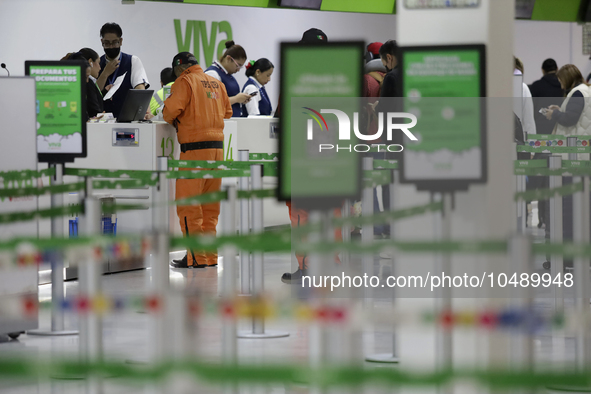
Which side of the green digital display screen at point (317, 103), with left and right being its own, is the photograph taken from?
front

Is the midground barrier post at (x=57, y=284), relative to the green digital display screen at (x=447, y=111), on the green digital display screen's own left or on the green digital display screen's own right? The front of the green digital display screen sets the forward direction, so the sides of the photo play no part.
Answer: on the green digital display screen's own right

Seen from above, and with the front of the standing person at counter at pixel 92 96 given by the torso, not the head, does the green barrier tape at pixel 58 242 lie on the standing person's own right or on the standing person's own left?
on the standing person's own right

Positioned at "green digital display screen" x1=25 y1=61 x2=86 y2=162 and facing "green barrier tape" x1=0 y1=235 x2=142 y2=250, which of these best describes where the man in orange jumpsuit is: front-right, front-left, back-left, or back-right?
back-left

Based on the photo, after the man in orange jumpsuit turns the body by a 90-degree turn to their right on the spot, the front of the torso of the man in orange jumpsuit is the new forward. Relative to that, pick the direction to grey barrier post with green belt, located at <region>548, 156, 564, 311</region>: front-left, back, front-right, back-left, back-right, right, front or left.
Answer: right

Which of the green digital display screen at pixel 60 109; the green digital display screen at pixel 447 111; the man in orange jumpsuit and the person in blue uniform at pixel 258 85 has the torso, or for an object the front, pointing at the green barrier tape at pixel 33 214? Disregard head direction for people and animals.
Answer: the green digital display screen at pixel 60 109

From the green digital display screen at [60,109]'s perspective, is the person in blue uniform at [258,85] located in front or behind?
behind

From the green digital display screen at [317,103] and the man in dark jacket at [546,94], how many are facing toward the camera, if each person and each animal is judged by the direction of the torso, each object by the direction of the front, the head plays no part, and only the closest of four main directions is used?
1

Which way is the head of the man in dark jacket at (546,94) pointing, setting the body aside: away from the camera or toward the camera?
away from the camera
